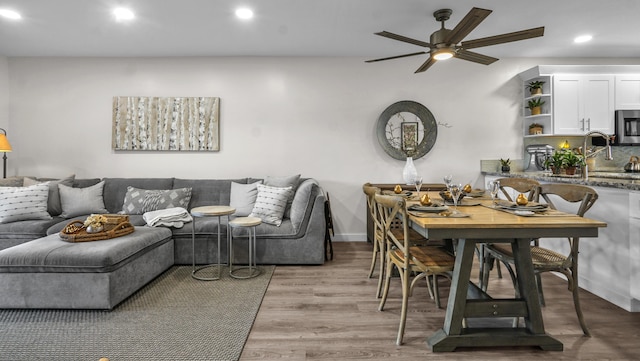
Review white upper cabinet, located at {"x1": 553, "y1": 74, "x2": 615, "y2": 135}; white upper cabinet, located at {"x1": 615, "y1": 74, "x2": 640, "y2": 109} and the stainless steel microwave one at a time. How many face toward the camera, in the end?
3

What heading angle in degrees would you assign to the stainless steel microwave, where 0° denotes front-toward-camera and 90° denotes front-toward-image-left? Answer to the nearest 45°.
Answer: approximately 0°

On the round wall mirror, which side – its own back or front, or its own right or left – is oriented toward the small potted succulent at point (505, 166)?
left

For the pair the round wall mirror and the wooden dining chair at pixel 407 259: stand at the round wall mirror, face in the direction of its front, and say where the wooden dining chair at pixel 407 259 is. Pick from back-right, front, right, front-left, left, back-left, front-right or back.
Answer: front

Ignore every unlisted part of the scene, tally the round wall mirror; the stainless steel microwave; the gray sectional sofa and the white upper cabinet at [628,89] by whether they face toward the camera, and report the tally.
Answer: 4

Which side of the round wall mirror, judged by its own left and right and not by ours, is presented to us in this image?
front

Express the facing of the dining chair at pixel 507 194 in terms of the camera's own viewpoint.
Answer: facing the viewer and to the left of the viewer

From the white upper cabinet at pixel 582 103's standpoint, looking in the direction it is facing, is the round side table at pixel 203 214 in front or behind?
in front

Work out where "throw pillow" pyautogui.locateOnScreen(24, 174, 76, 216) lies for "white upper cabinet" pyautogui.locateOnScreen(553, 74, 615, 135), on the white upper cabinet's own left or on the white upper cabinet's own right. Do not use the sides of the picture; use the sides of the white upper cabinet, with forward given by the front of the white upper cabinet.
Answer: on the white upper cabinet's own right

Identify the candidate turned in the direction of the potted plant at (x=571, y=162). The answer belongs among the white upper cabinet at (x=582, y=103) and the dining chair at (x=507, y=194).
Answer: the white upper cabinet

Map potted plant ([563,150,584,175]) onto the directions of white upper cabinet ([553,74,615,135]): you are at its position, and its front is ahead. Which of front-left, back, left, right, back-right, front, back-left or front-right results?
front

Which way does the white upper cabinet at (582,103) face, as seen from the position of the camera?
facing the viewer

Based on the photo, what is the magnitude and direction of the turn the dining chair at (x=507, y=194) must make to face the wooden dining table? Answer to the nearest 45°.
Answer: approximately 45° to its left

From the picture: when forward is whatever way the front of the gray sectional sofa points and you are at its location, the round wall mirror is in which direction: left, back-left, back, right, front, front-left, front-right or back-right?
left

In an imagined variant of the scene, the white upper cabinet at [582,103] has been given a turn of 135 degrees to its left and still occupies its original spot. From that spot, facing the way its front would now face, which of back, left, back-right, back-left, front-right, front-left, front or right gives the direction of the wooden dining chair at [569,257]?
back-right

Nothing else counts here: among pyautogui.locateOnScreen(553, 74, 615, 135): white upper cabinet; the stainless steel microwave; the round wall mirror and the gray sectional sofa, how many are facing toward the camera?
4

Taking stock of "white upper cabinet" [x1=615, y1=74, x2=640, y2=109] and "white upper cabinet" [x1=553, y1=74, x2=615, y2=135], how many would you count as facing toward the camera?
2

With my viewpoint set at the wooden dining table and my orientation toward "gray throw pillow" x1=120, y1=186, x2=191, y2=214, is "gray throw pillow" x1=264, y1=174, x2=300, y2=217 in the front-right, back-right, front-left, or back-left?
front-right
